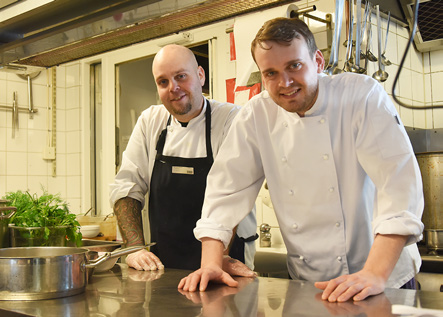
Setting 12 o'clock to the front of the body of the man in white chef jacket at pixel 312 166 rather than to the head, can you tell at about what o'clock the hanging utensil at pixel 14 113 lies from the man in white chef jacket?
The hanging utensil is roughly at 3 o'clock from the man in white chef jacket.

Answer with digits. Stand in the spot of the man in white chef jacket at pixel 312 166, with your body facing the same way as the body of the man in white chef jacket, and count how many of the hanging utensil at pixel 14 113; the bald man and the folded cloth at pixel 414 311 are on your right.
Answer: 2

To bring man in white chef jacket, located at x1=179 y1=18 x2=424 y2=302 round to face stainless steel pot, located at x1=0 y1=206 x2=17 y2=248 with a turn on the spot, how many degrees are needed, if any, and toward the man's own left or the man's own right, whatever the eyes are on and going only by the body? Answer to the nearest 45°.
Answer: approximately 45° to the man's own right

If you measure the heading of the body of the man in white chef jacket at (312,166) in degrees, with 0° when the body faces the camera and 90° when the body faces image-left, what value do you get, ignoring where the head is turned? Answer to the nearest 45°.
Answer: approximately 45°

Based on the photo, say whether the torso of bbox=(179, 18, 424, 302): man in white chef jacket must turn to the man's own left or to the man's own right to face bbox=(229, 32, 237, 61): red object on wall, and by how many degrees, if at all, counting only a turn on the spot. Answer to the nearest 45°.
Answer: approximately 135° to the man's own right

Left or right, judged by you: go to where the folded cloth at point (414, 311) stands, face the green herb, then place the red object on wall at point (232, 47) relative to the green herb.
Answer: right

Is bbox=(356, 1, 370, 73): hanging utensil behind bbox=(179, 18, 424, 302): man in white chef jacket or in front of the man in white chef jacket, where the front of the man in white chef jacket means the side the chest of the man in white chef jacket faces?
behind
